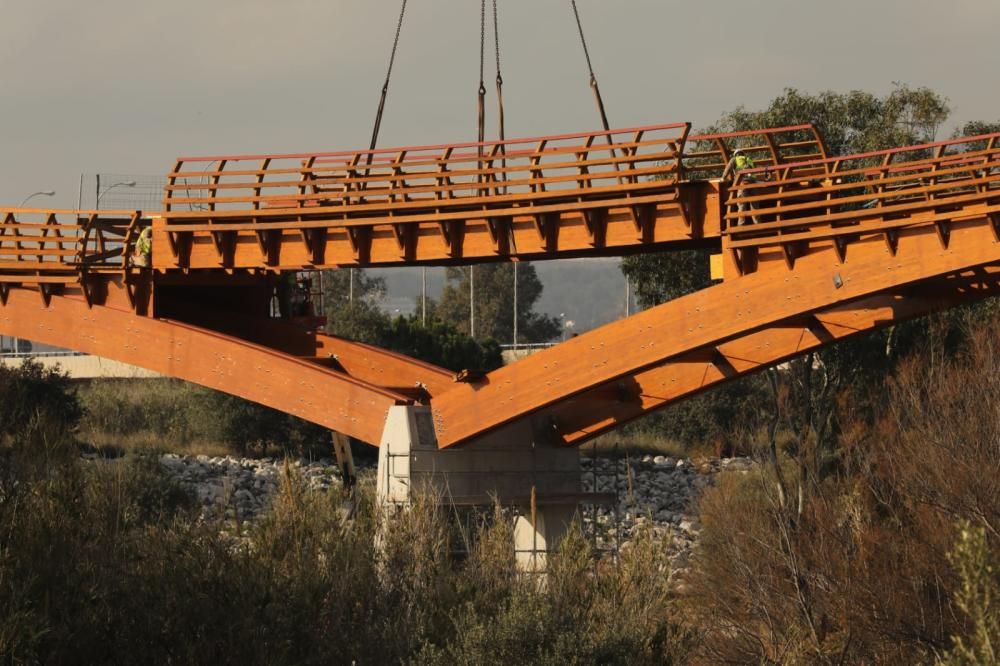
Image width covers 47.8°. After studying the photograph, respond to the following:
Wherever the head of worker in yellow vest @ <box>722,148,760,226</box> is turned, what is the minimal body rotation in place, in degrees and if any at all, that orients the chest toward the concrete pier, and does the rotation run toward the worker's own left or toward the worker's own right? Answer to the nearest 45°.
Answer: approximately 45° to the worker's own right

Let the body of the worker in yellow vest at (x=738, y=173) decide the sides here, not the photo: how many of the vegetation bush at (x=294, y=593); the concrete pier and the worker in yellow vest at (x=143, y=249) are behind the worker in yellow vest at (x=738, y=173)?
0

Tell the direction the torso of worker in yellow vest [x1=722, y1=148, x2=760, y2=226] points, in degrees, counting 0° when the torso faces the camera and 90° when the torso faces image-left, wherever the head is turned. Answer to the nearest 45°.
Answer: approximately 90°

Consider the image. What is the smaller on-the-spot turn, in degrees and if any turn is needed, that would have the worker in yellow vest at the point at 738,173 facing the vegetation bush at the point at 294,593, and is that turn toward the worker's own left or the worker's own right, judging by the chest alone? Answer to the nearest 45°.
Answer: approximately 45° to the worker's own left

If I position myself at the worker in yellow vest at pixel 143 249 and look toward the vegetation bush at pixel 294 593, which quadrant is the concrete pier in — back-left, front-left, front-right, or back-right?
front-left
